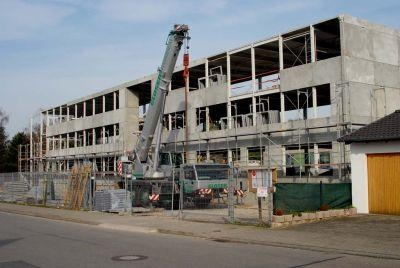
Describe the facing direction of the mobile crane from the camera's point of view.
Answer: facing the viewer and to the right of the viewer

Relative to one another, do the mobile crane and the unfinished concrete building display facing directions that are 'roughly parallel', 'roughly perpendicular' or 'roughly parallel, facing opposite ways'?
roughly perpendicular

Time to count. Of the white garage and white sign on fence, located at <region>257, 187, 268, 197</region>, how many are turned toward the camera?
2

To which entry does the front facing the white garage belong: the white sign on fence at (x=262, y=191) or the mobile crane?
the mobile crane

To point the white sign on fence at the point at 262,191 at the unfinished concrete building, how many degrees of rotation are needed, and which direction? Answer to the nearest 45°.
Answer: approximately 180°

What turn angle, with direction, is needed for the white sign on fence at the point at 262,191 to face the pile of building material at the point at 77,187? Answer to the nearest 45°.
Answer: approximately 135° to its right

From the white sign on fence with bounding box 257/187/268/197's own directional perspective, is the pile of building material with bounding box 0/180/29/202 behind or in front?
behind

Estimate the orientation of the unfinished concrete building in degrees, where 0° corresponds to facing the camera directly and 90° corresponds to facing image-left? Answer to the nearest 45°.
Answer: approximately 45°

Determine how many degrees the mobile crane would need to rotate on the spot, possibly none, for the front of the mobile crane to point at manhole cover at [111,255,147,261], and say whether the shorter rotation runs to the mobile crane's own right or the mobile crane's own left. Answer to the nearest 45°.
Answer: approximately 45° to the mobile crane's own right

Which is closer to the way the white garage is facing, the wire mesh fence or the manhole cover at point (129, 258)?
the manhole cover

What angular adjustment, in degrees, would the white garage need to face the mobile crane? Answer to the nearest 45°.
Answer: approximately 135° to its right

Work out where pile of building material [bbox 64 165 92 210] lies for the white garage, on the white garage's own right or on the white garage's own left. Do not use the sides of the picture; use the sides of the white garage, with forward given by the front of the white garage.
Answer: on the white garage's own right

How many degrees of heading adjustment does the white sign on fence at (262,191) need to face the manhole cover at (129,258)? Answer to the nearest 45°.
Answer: approximately 45° to its right

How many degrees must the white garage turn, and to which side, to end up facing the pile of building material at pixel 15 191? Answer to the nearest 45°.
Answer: approximately 135° to its right

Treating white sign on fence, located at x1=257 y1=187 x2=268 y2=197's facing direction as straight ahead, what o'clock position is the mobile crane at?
The mobile crane is roughly at 5 o'clock from the white sign on fence.
